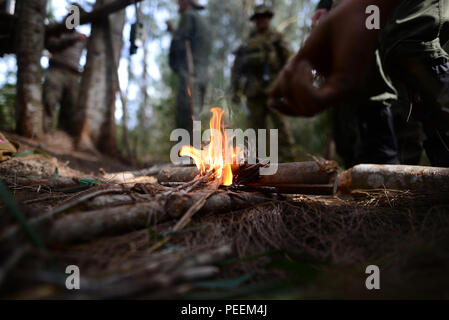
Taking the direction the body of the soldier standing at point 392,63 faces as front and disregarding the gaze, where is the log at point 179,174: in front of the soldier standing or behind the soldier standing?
in front

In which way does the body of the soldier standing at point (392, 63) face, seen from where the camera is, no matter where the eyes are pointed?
to the viewer's left
